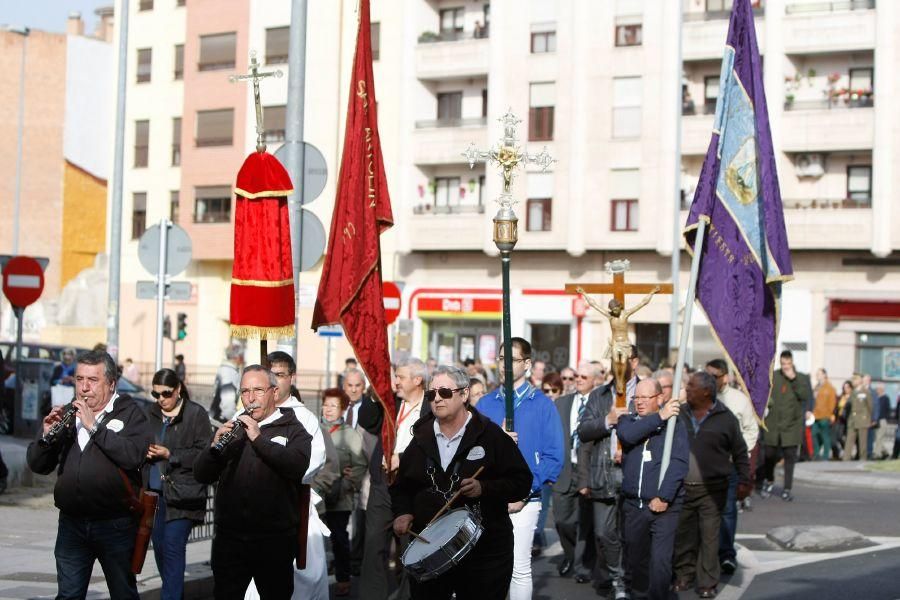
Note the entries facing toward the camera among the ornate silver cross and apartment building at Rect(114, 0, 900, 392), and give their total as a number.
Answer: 2

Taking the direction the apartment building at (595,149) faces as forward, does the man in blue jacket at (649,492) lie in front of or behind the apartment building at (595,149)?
in front

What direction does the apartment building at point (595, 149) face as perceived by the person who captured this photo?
facing the viewer

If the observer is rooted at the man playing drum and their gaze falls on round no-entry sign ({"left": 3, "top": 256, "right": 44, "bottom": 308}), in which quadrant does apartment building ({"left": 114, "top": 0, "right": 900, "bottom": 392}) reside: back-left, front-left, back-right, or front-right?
front-right

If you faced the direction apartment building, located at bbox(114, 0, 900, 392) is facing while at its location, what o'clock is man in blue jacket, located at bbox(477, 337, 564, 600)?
The man in blue jacket is roughly at 12 o'clock from the apartment building.

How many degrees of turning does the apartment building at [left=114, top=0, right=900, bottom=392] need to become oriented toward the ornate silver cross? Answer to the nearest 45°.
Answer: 0° — it already faces it

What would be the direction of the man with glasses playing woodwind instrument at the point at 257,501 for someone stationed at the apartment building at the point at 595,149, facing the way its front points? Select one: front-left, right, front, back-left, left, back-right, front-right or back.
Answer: front

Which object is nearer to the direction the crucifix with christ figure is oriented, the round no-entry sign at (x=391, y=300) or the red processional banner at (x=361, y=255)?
the red processional banner

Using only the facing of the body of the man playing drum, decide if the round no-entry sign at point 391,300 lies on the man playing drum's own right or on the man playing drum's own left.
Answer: on the man playing drum's own right

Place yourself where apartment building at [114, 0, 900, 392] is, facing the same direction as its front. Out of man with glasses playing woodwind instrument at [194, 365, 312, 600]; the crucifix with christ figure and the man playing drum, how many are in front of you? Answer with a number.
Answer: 3

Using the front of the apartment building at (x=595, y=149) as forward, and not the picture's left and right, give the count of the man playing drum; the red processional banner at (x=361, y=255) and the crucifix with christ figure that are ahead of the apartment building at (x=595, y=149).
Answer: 3

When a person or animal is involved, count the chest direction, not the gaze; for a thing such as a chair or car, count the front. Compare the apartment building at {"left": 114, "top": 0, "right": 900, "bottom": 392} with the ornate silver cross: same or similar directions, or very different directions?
same or similar directions

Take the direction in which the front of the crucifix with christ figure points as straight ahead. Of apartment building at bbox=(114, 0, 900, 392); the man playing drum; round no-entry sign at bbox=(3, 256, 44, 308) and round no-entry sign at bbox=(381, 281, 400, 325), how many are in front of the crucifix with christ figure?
1

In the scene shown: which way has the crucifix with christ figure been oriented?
toward the camera

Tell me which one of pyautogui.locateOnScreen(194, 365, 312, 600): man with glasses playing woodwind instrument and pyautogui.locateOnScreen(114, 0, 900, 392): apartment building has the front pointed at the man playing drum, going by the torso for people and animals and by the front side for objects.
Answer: the apartment building
